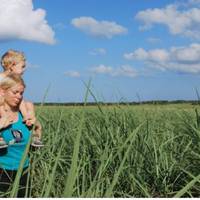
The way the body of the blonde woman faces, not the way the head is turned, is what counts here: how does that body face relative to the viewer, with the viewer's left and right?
facing the viewer and to the right of the viewer

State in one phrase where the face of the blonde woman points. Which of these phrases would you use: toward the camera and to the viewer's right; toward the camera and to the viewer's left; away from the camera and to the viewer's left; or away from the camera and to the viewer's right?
toward the camera and to the viewer's right
